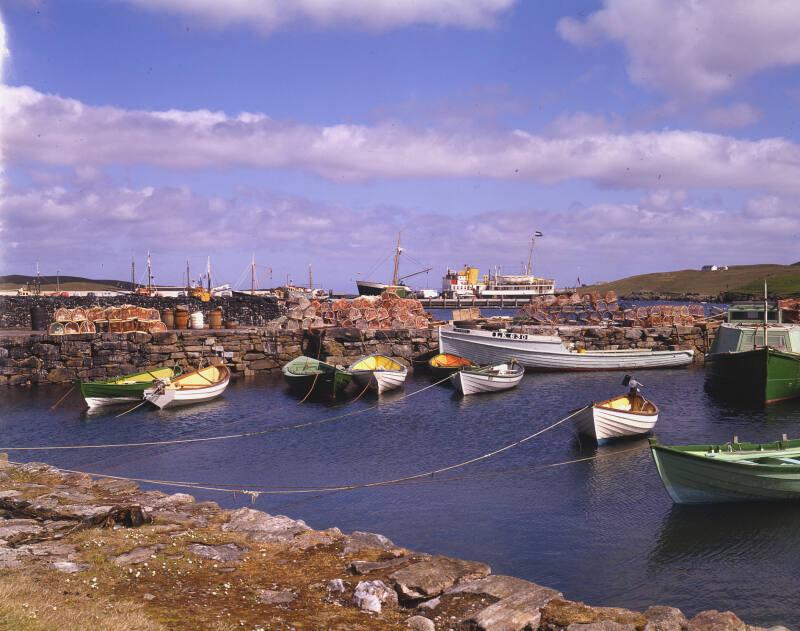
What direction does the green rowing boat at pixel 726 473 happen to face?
to the viewer's left

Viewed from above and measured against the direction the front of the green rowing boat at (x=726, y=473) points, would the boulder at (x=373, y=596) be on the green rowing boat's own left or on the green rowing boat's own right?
on the green rowing boat's own left

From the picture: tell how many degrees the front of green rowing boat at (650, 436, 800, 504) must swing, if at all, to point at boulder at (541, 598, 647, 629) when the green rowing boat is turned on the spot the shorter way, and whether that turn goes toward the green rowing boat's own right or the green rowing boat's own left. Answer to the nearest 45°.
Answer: approximately 90° to the green rowing boat's own left

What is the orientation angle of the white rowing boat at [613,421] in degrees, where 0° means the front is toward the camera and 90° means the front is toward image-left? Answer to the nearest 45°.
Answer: approximately 45°
